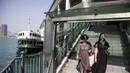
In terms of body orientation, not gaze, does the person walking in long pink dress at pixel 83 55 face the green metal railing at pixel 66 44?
no

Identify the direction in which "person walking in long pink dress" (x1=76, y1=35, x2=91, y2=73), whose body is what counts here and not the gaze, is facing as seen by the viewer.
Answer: toward the camera

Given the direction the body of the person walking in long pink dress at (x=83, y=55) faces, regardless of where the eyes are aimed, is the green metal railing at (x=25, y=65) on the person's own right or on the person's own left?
on the person's own right

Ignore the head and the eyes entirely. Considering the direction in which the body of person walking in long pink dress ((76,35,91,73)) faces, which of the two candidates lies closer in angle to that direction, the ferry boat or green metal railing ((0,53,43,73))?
the green metal railing

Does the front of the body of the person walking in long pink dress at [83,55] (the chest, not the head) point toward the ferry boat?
no

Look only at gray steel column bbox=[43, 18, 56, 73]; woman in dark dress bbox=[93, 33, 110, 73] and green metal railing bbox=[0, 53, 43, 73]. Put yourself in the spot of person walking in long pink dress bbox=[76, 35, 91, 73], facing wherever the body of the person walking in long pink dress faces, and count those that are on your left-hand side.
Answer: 1

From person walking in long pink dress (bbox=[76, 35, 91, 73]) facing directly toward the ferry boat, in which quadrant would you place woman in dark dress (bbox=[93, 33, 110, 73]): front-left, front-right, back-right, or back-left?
back-right

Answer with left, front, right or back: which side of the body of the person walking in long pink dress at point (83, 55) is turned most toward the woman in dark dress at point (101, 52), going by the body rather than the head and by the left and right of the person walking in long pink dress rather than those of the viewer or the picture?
left

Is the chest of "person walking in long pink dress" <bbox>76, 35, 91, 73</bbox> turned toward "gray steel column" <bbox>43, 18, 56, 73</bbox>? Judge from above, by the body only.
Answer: no

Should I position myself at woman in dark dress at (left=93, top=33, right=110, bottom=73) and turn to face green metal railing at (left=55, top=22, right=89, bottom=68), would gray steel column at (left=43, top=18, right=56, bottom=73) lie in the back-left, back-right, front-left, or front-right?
front-left
